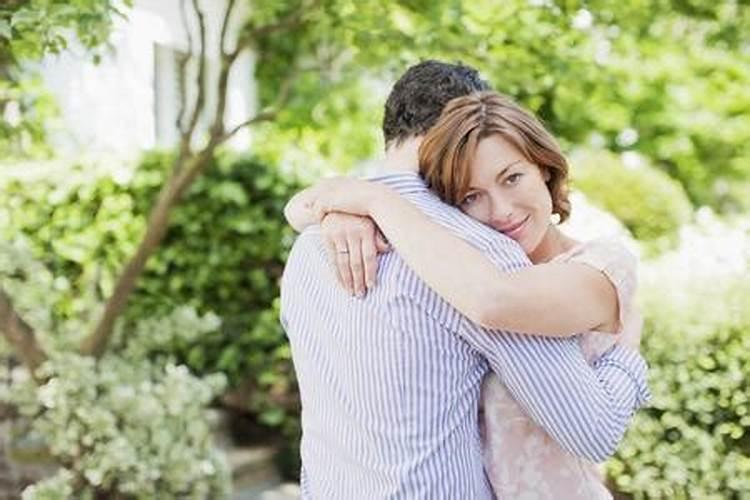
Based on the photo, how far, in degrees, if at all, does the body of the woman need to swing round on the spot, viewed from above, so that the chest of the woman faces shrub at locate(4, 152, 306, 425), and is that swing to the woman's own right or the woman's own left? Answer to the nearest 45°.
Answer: approximately 135° to the woman's own right

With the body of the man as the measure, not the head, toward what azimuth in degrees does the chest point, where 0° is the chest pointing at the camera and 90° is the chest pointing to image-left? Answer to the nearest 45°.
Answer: approximately 225°

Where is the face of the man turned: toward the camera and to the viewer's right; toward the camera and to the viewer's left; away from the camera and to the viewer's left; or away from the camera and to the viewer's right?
away from the camera and to the viewer's right

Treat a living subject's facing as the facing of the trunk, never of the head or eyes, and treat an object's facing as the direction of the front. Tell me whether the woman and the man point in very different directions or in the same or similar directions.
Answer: very different directions

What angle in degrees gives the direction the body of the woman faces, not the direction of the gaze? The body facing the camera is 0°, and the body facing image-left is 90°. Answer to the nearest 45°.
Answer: approximately 45°

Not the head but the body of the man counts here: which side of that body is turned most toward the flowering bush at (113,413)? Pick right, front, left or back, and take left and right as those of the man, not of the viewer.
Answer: left
